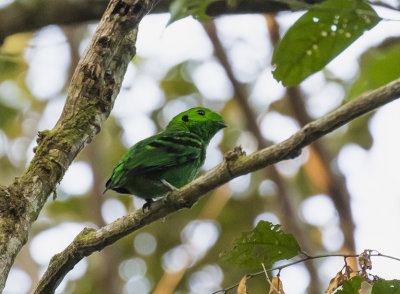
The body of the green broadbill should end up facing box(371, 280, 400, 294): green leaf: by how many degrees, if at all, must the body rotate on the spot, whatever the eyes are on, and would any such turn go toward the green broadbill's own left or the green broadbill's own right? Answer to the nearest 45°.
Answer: approximately 45° to the green broadbill's own right

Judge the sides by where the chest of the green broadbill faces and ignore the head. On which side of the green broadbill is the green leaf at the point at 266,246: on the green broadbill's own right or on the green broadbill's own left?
on the green broadbill's own right

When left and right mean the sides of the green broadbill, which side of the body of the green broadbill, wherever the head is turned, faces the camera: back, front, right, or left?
right

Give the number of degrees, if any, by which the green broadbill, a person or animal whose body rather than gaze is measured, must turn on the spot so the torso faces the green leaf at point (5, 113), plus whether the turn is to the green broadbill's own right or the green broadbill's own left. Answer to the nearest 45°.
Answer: approximately 135° to the green broadbill's own left

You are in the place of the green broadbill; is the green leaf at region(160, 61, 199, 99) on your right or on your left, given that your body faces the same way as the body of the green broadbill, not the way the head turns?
on your left

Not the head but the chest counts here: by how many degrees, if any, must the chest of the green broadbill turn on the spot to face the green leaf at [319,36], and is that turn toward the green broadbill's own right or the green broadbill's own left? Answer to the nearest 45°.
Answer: approximately 45° to the green broadbill's own right
